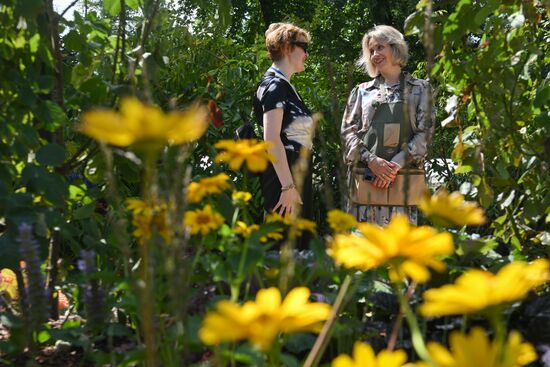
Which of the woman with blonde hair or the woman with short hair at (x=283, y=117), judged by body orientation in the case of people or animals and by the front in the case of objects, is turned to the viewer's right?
the woman with short hair

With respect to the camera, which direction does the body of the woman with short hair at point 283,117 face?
to the viewer's right

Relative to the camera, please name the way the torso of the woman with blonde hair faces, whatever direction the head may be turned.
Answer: toward the camera

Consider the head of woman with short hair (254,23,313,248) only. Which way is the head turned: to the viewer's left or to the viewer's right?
to the viewer's right

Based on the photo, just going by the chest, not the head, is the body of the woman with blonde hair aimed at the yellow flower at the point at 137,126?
yes

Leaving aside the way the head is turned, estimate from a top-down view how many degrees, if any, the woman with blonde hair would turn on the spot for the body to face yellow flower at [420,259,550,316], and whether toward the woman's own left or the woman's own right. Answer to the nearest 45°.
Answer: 0° — they already face it

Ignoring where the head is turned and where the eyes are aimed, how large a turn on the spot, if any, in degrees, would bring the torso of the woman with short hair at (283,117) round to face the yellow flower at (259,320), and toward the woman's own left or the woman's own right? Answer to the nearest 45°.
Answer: approximately 90° to the woman's own right

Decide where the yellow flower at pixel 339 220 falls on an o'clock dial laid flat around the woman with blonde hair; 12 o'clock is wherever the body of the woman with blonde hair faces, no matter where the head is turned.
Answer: The yellow flower is roughly at 12 o'clock from the woman with blonde hair.

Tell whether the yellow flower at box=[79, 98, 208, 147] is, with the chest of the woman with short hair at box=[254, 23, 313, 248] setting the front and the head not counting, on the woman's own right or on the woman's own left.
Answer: on the woman's own right

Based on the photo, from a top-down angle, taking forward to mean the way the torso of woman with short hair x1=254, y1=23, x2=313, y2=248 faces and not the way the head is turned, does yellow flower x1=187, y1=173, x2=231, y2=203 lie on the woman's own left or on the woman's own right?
on the woman's own right

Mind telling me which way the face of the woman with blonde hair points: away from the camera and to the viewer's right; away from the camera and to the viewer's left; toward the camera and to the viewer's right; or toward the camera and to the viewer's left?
toward the camera and to the viewer's left

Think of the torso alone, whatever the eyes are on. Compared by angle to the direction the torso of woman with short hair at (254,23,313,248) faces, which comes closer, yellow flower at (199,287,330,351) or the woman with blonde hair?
the woman with blonde hair

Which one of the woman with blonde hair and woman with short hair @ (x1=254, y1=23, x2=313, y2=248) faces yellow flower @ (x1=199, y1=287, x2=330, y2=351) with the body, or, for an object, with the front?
the woman with blonde hair

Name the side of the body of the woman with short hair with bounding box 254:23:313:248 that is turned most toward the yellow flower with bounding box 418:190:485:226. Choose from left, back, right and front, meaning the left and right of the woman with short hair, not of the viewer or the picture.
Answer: right

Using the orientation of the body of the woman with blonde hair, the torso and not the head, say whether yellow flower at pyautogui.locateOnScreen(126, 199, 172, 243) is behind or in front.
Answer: in front

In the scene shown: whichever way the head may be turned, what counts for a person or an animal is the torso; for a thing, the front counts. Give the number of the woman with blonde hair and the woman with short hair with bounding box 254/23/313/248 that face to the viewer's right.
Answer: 1

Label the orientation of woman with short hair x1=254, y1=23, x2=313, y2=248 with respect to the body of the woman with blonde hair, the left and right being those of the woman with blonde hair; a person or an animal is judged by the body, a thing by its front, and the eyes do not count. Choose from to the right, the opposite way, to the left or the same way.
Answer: to the left

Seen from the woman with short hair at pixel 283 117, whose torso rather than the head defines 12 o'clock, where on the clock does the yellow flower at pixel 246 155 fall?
The yellow flower is roughly at 3 o'clock from the woman with short hair.

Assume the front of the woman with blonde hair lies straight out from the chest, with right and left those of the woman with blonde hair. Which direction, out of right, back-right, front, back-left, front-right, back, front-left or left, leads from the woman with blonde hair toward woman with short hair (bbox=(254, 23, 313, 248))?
front-right
